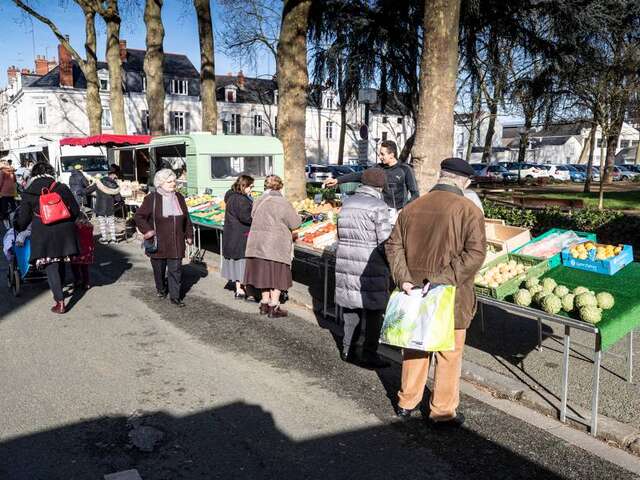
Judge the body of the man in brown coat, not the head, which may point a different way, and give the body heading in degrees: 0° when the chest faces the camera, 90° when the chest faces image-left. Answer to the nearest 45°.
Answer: approximately 225°

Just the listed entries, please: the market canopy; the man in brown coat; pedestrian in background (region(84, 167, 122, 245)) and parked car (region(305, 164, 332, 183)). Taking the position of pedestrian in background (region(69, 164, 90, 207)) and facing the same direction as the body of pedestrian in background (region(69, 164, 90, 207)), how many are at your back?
2

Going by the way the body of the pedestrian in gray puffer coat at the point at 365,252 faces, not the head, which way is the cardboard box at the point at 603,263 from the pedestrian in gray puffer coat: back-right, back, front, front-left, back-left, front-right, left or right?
front-right

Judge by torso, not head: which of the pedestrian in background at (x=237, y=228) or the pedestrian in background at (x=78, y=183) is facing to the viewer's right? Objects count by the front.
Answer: the pedestrian in background at (x=237, y=228)

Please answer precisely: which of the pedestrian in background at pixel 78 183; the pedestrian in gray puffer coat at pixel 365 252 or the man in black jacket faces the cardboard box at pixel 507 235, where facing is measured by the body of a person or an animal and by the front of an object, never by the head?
the pedestrian in gray puffer coat at pixel 365 252

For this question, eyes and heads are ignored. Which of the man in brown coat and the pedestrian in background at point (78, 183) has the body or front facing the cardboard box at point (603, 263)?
the man in brown coat

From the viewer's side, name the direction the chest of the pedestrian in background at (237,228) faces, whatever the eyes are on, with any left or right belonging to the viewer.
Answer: facing to the right of the viewer

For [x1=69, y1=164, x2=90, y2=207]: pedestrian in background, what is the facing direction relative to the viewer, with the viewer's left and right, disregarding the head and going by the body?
facing away from the viewer

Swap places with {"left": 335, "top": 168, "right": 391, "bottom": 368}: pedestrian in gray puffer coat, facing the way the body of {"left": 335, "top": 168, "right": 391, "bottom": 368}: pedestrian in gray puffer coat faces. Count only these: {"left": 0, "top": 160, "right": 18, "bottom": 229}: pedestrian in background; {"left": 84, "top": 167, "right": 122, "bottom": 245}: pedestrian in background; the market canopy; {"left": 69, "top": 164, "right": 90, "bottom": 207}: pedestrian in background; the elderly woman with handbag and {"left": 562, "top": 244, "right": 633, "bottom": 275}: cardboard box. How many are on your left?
5

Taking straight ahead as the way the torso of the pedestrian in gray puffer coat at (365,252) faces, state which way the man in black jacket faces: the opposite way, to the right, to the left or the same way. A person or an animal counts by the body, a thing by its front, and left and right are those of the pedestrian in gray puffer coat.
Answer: the opposite way

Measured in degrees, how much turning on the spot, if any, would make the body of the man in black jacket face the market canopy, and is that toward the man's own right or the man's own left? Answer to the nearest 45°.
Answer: approximately 90° to the man's own right

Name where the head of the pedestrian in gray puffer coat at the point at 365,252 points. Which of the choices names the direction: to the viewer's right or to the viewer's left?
to the viewer's right

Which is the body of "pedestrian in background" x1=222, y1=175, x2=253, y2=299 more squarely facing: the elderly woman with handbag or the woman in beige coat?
the woman in beige coat

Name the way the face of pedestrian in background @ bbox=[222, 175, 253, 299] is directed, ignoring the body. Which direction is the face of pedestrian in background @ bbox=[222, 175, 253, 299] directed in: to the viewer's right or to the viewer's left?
to the viewer's right

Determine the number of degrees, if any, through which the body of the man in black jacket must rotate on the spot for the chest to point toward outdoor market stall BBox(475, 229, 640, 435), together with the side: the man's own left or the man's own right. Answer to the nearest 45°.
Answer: approximately 90° to the man's own left
